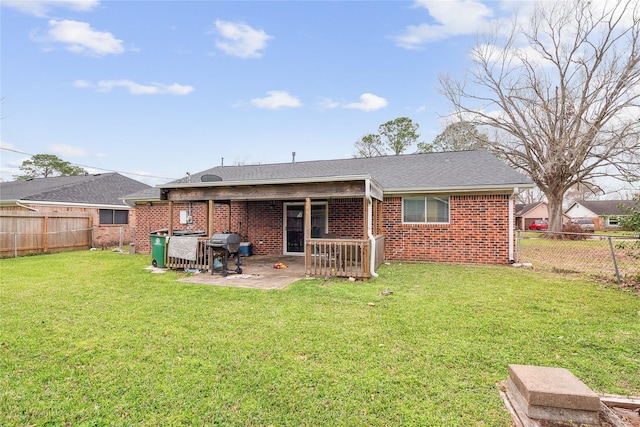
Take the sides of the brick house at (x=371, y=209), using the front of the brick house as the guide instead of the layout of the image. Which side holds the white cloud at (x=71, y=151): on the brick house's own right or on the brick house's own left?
on the brick house's own left

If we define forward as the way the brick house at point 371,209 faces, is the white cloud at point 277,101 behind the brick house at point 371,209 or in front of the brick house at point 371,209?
in front

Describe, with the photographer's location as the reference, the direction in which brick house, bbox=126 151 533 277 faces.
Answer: facing away from the viewer

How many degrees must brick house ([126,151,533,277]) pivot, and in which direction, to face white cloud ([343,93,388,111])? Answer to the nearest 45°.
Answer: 0° — it already faces it

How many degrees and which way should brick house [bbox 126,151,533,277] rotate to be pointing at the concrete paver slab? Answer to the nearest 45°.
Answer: approximately 180°

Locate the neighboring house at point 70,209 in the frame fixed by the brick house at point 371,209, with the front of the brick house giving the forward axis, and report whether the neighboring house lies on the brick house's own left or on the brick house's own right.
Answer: on the brick house's own left

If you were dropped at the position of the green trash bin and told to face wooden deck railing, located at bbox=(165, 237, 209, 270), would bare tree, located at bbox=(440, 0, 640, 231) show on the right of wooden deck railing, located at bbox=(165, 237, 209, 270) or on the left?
left

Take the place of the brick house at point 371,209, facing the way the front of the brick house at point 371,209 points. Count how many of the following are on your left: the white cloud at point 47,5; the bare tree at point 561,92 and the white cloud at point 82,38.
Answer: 2

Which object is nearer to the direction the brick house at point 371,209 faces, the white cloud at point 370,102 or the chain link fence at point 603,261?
the white cloud

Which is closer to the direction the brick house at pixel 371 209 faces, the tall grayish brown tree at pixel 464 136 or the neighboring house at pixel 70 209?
the tall grayish brown tree
